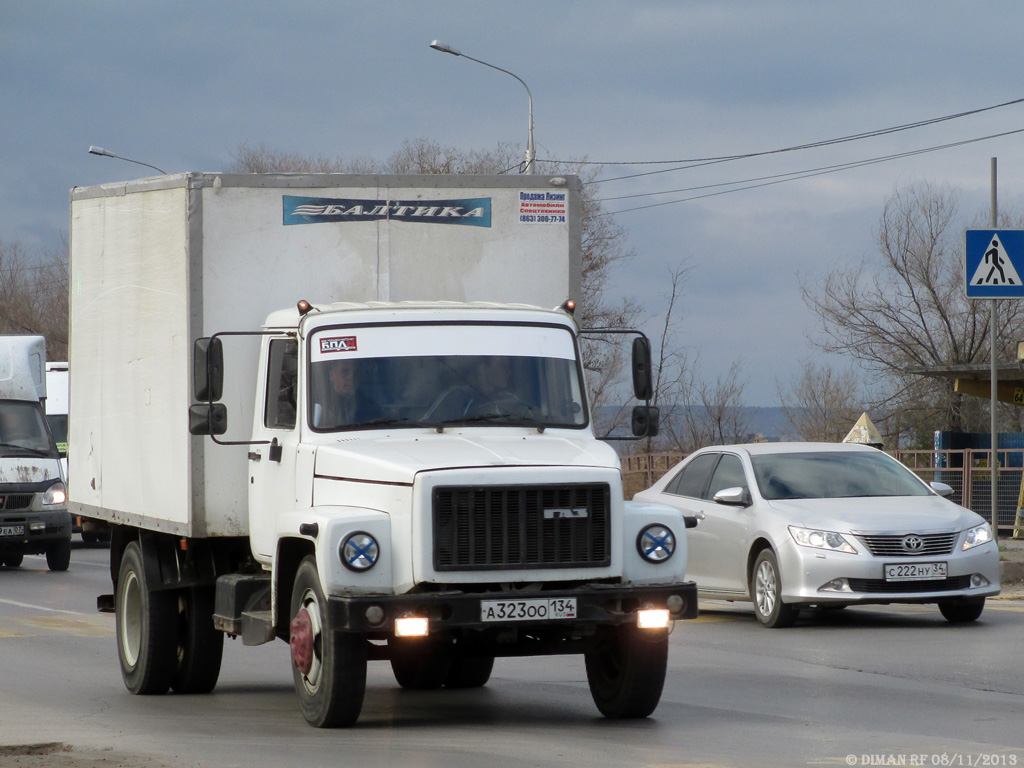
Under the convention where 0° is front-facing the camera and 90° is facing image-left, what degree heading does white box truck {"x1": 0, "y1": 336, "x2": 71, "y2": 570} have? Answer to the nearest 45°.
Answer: approximately 0°

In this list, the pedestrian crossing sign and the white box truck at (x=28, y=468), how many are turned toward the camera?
2

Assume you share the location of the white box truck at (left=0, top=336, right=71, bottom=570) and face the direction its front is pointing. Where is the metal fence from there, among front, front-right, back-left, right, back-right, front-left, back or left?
left

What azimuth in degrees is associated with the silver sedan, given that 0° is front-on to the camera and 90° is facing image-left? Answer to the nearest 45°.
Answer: approximately 315°

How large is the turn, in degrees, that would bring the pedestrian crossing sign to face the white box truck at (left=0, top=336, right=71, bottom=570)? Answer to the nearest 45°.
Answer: approximately 90° to its right

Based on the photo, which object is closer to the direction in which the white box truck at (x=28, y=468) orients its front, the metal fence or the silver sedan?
the silver sedan

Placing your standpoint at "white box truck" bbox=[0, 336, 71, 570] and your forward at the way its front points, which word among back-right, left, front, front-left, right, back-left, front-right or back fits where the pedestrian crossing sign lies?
front-left

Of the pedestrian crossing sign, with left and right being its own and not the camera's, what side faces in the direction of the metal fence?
back

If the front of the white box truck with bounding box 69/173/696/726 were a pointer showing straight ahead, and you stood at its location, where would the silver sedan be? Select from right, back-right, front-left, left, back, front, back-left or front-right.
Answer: left

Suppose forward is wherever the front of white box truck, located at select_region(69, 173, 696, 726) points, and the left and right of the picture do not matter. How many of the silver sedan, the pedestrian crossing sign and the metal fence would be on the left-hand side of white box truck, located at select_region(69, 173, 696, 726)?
3

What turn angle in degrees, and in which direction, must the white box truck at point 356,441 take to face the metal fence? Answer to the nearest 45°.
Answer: approximately 90° to its left

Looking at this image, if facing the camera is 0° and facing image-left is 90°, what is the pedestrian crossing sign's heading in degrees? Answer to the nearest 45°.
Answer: approximately 0°

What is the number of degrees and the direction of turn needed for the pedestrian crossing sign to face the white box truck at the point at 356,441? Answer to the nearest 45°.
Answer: approximately 45° to its right

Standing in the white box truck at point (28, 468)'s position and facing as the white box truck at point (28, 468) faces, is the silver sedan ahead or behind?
ahead
